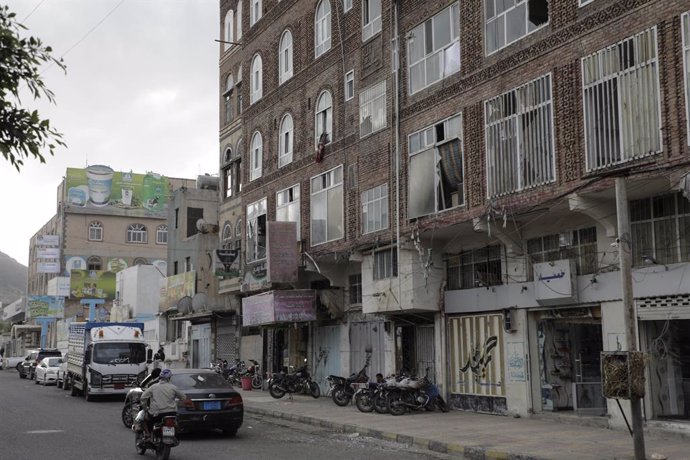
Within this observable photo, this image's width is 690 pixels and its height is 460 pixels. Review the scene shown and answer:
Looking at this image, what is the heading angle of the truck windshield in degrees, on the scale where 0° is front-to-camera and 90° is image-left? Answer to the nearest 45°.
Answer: approximately 0°

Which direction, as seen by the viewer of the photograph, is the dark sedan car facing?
facing away from the viewer and to the left of the viewer

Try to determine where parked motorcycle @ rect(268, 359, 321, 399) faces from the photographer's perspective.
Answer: facing to the right of the viewer

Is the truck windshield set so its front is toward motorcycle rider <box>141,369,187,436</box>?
yes

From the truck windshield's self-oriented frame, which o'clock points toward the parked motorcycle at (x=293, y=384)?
The parked motorcycle is roughly at 10 o'clock from the truck windshield.
